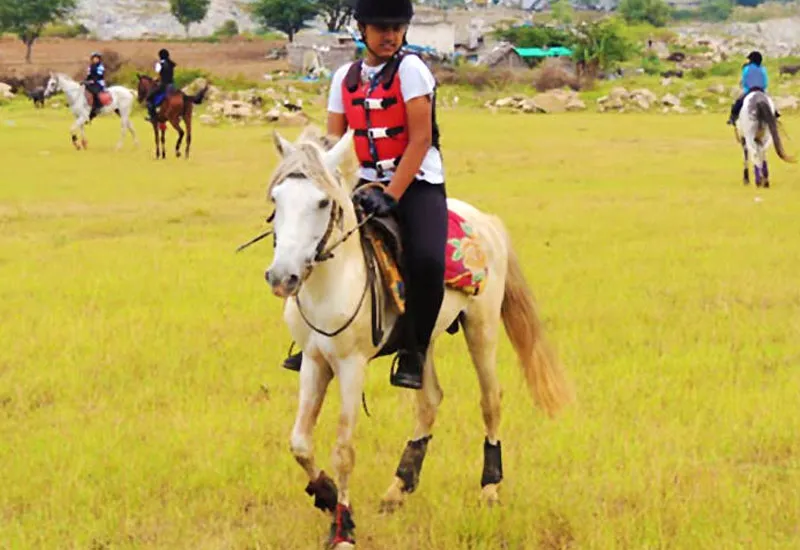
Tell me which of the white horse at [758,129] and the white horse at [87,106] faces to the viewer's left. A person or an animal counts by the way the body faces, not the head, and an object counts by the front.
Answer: the white horse at [87,106]

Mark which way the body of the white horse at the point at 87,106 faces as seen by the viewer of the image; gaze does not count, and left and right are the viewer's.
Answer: facing to the left of the viewer

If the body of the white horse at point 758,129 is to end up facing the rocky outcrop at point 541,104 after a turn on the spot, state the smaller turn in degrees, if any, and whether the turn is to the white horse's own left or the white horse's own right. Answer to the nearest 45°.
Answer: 0° — it already faces it

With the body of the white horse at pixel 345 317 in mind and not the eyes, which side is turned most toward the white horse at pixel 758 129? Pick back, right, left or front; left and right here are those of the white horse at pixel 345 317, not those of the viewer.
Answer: back

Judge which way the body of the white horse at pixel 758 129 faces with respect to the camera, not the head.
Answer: away from the camera

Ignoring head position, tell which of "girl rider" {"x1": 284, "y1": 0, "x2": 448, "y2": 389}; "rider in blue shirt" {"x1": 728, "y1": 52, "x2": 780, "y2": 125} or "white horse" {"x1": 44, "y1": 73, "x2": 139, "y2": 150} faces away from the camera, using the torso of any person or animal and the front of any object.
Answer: the rider in blue shirt

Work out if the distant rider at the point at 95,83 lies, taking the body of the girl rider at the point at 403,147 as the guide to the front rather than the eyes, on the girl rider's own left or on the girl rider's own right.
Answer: on the girl rider's own right

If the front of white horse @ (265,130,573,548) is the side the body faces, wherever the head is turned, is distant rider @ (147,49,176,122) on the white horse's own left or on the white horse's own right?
on the white horse's own right

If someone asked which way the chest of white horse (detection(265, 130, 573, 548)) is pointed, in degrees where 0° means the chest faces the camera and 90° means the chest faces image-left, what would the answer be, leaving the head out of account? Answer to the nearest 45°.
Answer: approximately 45°

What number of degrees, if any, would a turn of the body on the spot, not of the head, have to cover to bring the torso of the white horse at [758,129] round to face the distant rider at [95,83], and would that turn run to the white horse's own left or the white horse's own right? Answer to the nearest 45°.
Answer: approximately 90° to the white horse's own left

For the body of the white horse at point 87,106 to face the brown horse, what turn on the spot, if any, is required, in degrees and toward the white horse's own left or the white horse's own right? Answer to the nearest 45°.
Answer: approximately 135° to the white horse's own left

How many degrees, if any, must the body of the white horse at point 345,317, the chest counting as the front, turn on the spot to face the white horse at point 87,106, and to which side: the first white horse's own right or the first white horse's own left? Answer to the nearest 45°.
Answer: approximately 135° to the first white horse's own right

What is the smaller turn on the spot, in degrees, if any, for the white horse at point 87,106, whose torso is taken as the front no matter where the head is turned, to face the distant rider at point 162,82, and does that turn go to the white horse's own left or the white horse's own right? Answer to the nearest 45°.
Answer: approximately 135° to the white horse's own left

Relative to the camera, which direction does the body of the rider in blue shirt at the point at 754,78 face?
away from the camera

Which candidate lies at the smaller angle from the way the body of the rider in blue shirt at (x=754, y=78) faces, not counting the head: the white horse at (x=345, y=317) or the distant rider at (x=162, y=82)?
the distant rider

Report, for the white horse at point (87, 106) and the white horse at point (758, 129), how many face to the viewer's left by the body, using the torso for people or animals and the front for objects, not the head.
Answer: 1
